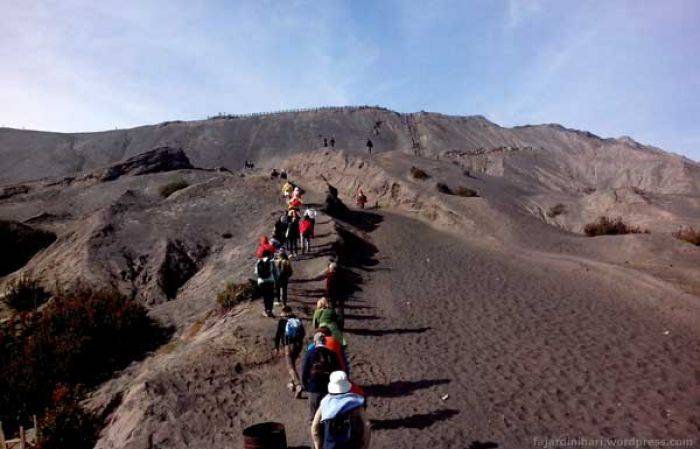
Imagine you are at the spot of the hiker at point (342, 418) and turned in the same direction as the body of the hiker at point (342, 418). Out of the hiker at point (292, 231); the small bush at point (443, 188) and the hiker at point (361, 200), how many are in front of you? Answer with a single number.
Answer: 3

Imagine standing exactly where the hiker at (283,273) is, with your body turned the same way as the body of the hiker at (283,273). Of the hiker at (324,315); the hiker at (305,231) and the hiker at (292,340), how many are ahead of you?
1

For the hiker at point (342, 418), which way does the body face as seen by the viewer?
away from the camera

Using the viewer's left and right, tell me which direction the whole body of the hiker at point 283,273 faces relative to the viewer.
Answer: facing away from the viewer

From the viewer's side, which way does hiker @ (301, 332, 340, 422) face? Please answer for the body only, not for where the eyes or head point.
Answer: away from the camera

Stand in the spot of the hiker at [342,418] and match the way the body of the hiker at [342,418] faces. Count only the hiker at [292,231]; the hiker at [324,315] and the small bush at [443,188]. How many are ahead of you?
3

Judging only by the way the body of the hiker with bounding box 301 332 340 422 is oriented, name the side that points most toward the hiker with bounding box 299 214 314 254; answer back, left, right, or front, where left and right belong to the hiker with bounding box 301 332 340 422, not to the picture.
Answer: front

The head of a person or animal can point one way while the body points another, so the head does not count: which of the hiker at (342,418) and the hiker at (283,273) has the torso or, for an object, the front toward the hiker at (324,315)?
the hiker at (342,418)

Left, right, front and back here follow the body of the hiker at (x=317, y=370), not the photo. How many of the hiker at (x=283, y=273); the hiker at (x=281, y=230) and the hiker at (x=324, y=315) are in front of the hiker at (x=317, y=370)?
3

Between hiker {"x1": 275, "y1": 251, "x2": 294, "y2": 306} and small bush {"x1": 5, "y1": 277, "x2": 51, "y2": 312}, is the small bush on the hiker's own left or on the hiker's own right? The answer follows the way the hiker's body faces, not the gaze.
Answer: on the hiker's own left

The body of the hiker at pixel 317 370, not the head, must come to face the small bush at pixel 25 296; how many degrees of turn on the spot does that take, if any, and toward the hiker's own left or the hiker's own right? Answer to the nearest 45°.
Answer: approximately 45° to the hiker's own left

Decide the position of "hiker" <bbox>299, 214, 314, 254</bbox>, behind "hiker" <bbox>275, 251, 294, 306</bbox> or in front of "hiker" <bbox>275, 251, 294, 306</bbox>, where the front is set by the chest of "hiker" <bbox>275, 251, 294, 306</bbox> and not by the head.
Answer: in front
